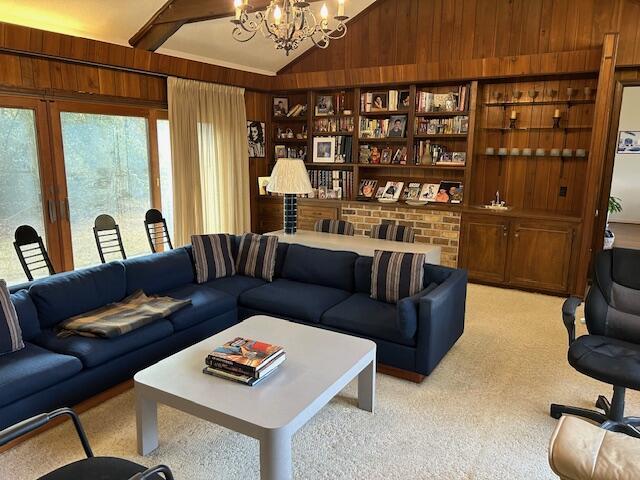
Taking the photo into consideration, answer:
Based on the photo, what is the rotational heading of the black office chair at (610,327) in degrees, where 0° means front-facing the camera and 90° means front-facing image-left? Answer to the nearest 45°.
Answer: approximately 45°

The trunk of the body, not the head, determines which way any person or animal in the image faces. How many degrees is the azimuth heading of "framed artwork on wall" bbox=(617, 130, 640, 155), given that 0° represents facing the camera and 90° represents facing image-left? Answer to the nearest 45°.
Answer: approximately 0°

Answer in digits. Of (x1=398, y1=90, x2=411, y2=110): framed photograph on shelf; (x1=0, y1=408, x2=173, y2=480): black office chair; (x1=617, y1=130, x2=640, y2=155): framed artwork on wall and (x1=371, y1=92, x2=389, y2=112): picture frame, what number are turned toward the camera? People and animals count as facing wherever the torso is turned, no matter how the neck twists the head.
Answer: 3

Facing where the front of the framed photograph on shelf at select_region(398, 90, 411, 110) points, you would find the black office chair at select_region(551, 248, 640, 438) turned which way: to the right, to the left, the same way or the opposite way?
to the right

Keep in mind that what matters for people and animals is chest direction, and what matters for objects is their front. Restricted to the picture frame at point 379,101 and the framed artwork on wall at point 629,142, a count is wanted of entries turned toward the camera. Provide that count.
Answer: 2
